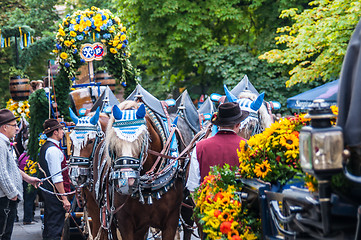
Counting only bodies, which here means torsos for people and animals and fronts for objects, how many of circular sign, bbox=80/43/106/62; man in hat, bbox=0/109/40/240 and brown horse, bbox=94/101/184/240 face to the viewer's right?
1

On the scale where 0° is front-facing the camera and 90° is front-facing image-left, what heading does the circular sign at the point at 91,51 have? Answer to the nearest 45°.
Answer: approximately 0°

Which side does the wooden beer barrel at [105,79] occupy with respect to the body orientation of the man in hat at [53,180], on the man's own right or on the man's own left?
on the man's own left

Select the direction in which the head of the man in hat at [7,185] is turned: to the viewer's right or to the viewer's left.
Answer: to the viewer's right

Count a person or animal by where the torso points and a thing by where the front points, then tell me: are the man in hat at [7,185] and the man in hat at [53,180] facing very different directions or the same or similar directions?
same or similar directions

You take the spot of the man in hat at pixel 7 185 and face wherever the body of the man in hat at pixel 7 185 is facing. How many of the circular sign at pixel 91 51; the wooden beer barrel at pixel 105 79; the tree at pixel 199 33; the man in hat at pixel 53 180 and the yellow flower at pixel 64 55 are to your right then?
0

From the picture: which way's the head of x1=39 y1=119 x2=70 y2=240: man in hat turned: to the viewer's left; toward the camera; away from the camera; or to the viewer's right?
to the viewer's right

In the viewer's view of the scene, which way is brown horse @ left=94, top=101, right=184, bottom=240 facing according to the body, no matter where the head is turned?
toward the camera

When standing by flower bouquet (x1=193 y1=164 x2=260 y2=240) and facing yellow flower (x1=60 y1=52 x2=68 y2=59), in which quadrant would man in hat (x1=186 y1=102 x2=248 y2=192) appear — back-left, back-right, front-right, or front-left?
front-right

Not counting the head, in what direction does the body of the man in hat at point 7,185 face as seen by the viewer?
to the viewer's right
